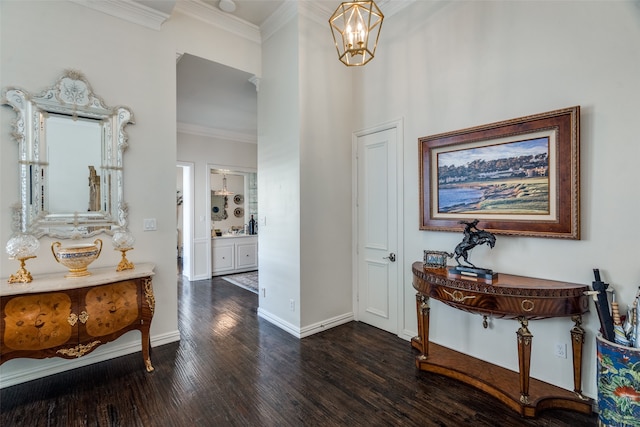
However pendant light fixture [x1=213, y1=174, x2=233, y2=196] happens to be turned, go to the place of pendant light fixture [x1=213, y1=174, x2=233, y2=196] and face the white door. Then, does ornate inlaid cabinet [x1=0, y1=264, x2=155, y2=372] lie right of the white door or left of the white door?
right

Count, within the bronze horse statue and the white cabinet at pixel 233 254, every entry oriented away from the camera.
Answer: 0

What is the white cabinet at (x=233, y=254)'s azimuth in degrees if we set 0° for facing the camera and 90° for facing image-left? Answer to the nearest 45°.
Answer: approximately 315°

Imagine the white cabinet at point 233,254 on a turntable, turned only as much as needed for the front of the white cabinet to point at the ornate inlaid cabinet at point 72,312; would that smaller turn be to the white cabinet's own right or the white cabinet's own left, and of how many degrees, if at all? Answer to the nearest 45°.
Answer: approximately 45° to the white cabinet's own right

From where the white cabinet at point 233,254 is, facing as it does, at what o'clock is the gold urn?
The gold urn is roughly at 2 o'clock from the white cabinet.
